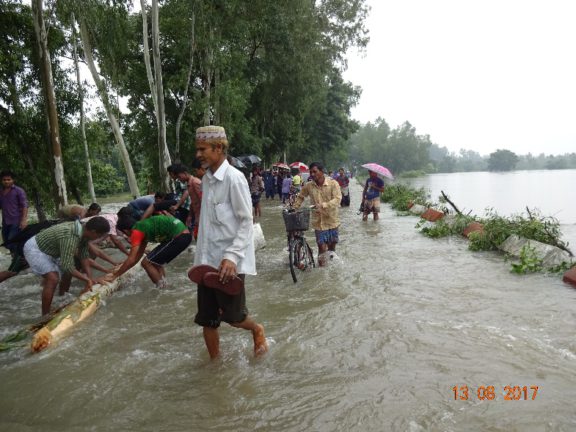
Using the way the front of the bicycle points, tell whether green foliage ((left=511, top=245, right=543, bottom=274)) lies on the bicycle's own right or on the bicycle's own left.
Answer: on the bicycle's own left

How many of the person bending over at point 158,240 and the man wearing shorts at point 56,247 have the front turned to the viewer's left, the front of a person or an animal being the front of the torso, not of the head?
1

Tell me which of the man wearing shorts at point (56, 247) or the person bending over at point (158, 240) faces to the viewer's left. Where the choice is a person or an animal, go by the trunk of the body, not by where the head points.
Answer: the person bending over

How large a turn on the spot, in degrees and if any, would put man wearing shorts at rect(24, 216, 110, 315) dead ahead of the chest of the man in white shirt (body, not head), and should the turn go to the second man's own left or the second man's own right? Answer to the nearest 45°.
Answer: approximately 90° to the second man's own right

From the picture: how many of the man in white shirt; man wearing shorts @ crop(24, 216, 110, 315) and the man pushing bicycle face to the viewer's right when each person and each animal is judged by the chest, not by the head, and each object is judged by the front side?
1

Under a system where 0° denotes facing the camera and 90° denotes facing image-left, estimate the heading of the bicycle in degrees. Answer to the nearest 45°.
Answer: approximately 45°

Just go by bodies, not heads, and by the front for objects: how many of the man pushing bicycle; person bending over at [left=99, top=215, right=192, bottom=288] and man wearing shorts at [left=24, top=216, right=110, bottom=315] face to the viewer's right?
1
